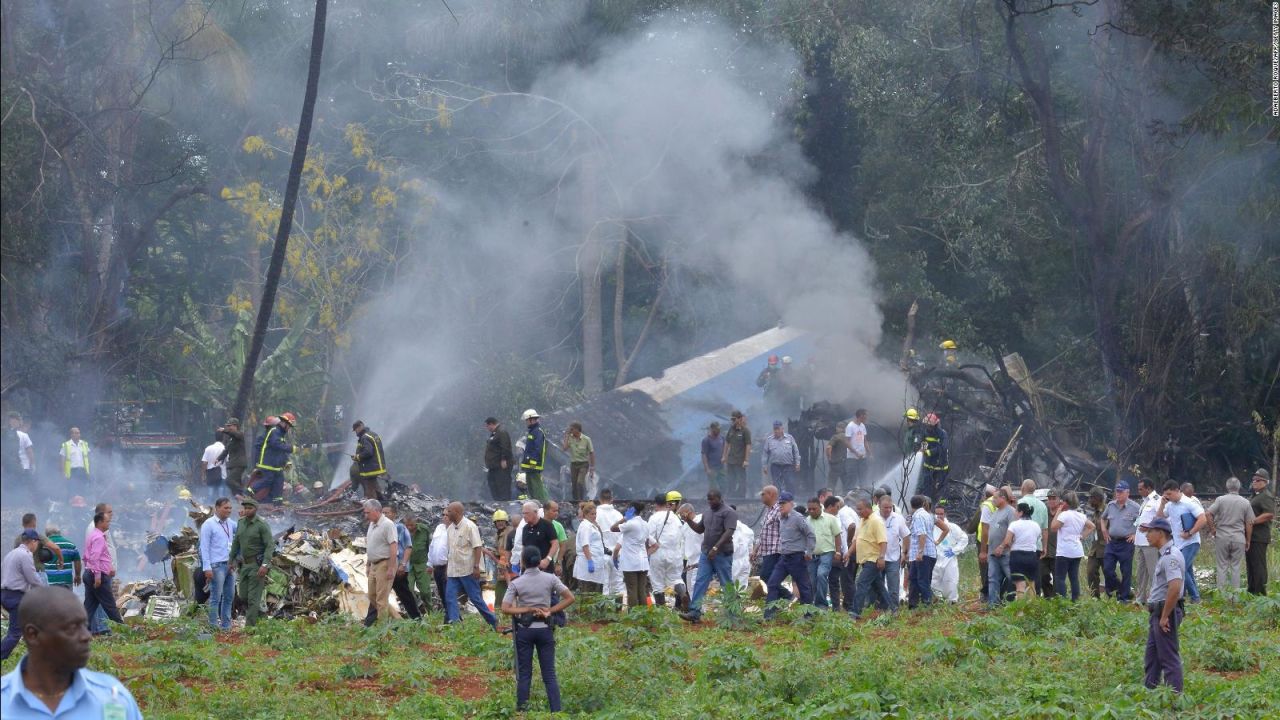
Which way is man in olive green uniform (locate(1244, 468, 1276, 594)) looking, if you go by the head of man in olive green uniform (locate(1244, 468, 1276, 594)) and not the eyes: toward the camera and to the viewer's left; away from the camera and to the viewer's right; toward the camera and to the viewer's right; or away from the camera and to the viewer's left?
toward the camera and to the viewer's left

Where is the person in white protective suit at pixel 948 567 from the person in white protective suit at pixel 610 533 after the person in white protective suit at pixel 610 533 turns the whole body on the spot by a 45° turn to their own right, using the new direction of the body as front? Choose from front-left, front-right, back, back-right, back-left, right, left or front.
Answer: front-right

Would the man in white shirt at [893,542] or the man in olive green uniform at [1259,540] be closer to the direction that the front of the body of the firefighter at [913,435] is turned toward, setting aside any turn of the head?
the man in white shirt

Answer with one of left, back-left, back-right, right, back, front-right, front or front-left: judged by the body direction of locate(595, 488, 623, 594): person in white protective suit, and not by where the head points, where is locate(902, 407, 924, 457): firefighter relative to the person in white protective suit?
front-right

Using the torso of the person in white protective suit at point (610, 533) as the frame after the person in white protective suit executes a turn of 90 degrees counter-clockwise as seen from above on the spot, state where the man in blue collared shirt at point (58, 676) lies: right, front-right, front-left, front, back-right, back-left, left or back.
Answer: left

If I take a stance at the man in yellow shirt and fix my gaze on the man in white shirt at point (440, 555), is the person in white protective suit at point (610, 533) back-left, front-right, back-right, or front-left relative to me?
front-right
